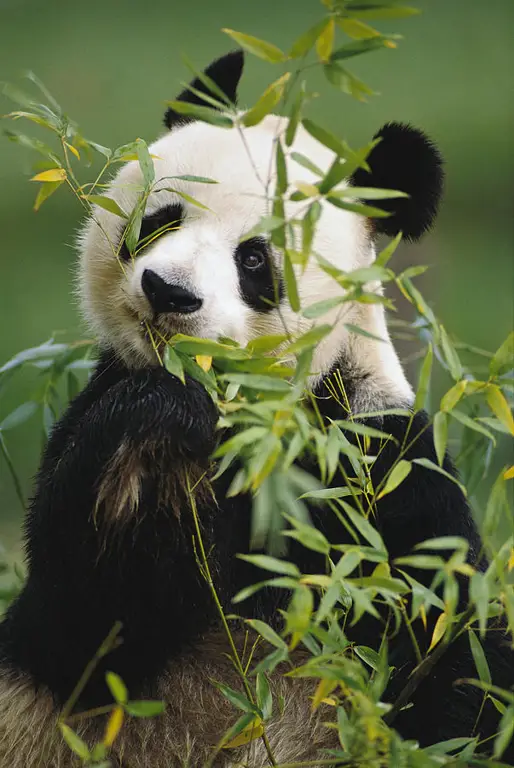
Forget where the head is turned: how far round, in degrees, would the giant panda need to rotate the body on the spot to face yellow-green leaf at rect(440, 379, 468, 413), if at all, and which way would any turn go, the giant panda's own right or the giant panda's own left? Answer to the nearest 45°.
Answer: approximately 45° to the giant panda's own left

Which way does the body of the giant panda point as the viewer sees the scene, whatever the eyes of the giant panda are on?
toward the camera
